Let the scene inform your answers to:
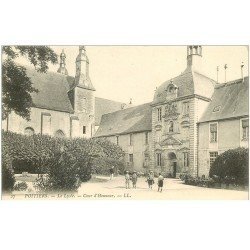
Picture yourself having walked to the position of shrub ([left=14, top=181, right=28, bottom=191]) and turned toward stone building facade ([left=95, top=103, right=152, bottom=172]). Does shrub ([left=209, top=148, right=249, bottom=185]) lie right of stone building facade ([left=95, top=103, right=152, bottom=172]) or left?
right

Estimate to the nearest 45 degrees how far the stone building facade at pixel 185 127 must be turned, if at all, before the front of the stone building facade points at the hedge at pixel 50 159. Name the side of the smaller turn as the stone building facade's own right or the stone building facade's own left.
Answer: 0° — it already faces it

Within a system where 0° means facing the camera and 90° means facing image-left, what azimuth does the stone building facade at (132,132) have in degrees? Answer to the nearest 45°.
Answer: approximately 45°

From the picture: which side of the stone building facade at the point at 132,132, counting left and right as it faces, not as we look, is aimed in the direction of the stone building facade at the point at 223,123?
left

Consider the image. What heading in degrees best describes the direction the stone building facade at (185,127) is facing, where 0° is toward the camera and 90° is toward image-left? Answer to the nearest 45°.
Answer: approximately 45°
